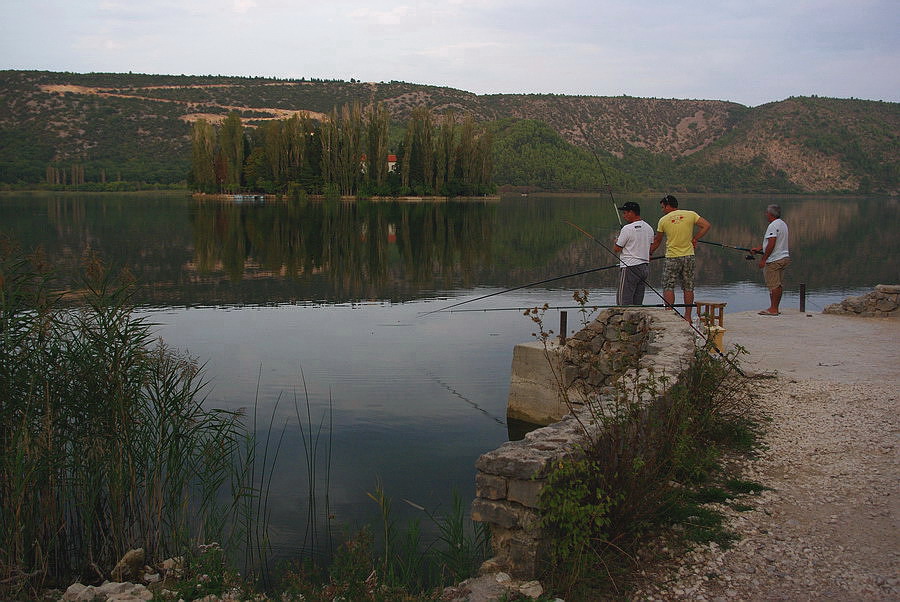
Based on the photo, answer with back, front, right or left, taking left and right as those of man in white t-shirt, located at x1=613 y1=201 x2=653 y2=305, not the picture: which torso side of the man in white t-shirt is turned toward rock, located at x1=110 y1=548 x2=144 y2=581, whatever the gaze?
left

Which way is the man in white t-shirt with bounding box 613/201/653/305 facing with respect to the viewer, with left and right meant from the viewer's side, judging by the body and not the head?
facing away from the viewer and to the left of the viewer

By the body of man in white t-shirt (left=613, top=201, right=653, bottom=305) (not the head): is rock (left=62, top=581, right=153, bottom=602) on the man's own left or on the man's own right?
on the man's own left

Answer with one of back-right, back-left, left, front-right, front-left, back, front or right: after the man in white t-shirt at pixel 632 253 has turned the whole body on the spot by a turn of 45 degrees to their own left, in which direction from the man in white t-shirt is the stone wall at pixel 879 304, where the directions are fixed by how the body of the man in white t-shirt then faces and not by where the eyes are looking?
back-right

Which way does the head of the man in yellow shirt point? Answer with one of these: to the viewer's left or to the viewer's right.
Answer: to the viewer's left

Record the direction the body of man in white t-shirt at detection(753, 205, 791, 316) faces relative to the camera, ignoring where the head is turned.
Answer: to the viewer's left

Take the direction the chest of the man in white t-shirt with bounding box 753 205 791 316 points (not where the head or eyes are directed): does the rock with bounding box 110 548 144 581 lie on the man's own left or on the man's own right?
on the man's own left

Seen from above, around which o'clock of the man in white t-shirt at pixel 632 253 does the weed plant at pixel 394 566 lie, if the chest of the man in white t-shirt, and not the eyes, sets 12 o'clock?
The weed plant is roughly at 8 o'clock from the man in white t-shirt.

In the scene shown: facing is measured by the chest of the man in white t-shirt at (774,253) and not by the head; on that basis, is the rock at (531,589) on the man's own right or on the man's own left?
on the man's own left
